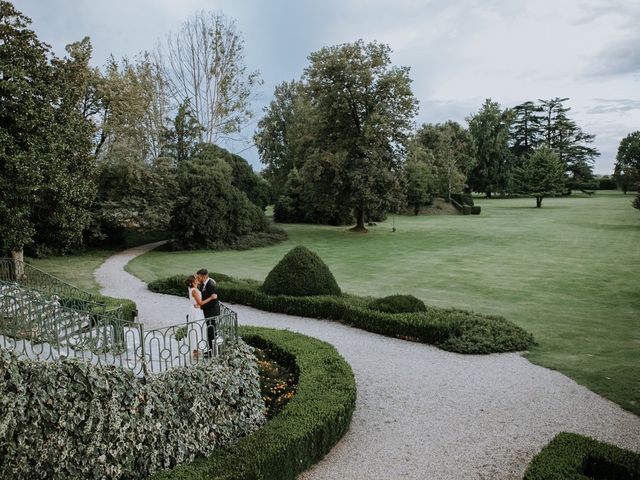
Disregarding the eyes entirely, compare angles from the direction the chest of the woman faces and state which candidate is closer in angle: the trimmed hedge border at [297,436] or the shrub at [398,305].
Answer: the shrub

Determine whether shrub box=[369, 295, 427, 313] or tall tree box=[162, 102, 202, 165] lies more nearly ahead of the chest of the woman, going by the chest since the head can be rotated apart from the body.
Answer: the shrub

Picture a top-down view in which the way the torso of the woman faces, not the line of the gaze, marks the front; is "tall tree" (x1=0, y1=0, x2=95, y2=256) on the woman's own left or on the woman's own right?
on the woman's own left

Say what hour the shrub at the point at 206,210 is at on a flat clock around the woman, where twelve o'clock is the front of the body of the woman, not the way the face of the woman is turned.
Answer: The shrub is roughly at 9 o'clock from the woman.

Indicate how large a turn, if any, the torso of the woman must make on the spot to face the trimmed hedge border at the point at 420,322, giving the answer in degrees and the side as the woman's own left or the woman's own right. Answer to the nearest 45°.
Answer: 0° — they already face it

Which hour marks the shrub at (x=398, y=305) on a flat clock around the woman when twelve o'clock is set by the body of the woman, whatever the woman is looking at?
The shrub is roughly at 11 o'clock from the woman.

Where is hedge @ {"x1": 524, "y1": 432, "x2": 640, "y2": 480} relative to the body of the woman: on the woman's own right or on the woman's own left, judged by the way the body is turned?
on the woman's own right

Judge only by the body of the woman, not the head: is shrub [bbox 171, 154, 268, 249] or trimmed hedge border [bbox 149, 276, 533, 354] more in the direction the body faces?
the trimmed hedge border

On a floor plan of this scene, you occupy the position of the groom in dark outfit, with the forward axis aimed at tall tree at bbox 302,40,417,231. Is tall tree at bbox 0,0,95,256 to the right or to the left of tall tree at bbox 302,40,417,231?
left

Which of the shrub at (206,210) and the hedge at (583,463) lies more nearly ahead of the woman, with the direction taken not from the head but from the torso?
the hedge

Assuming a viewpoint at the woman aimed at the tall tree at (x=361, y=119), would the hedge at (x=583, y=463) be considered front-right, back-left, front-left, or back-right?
back-right

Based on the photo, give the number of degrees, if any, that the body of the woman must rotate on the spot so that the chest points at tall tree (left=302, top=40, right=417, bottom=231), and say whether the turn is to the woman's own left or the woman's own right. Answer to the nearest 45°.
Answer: approximately 45° to the woman's own left

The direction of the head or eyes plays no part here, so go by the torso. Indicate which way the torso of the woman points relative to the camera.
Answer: to the viewer's right

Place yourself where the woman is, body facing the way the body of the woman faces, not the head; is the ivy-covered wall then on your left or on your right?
on your right

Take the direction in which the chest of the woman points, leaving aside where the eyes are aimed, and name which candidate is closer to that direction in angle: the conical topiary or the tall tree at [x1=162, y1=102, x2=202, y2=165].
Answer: the conical topiary

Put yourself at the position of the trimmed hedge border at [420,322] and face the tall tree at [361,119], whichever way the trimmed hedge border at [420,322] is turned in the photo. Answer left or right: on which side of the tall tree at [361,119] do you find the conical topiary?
left
